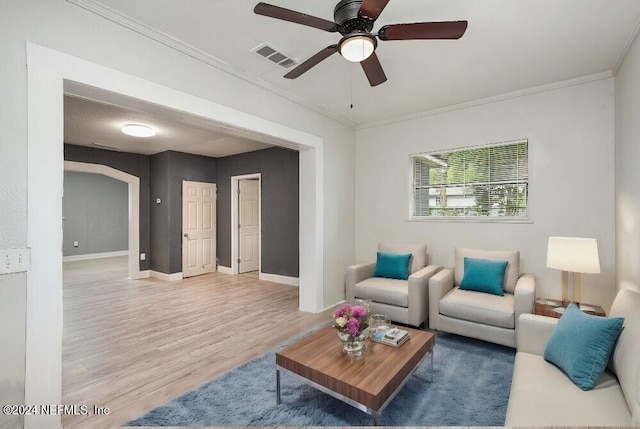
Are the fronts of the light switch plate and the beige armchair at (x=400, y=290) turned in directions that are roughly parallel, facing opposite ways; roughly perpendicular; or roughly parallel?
roughly perpendicular

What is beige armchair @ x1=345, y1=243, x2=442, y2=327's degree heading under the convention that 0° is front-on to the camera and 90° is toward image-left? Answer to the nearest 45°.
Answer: approximately 45°

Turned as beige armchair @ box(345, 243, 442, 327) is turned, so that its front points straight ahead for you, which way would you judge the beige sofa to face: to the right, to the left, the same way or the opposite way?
to the right

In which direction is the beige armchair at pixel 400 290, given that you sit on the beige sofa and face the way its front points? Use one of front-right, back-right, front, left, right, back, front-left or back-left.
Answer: front-right

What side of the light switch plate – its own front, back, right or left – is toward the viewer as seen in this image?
front

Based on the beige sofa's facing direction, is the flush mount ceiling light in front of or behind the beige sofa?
in front

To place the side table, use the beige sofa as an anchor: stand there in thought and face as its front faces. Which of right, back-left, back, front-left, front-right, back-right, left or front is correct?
right

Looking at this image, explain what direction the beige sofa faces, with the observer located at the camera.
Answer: facing to the left of the viewer

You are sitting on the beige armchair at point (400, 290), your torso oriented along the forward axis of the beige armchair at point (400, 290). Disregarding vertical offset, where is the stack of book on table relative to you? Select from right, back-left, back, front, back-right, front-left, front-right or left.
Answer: front-left

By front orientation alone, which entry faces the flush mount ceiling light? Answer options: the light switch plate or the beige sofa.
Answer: the beige sofa

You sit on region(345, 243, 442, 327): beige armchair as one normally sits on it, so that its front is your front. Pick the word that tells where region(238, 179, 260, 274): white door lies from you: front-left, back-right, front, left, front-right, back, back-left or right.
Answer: right

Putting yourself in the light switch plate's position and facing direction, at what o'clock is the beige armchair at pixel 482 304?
The beige armchair is roughly at 10 o'clock from the light switch plate.

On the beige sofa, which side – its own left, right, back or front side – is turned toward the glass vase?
front
